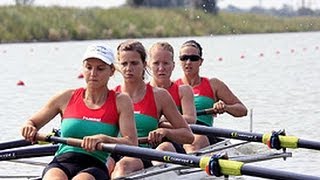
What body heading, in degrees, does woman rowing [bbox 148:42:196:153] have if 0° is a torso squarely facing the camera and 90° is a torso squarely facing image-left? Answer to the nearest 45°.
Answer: approximately 0°

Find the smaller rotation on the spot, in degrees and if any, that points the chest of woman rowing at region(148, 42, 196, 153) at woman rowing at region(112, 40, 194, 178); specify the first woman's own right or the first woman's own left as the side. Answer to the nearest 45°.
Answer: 0° — they already face them
